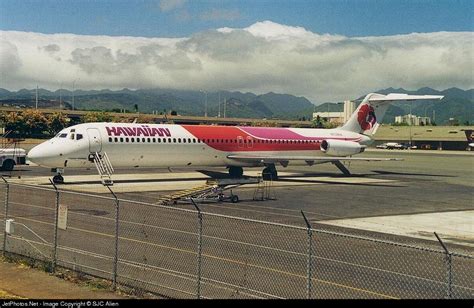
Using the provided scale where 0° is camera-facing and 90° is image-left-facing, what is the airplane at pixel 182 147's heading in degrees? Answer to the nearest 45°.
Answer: approximately 45°

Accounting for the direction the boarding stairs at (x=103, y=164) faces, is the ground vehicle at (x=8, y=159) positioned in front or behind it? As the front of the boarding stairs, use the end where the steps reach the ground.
behind

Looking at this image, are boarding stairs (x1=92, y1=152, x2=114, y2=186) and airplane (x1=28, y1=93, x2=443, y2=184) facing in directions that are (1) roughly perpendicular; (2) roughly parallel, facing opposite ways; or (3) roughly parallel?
roughly perpendicular

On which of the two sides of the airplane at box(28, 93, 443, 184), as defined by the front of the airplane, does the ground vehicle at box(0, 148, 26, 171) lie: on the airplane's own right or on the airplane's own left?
on the airplane's own right

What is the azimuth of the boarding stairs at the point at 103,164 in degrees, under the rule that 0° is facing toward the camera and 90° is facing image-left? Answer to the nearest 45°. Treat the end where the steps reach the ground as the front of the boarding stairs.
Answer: approximately 315°
